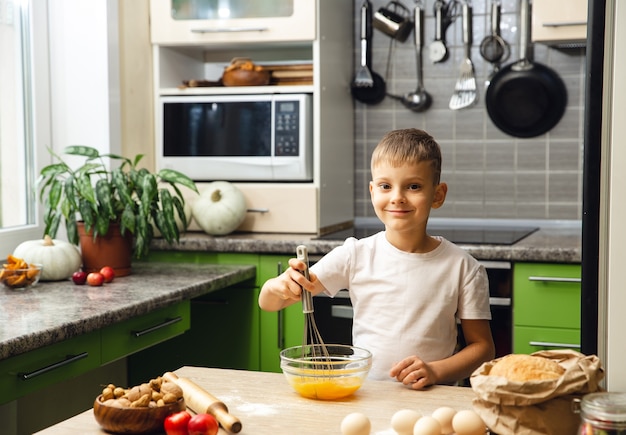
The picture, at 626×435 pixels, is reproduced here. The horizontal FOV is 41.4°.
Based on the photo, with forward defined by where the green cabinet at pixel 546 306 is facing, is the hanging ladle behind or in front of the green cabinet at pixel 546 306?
behind

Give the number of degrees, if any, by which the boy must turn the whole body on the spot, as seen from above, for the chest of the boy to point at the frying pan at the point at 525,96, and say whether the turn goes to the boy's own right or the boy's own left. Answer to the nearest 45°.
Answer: approximately 180°

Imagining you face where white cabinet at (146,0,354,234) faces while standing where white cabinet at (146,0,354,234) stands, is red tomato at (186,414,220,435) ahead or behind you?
ahead

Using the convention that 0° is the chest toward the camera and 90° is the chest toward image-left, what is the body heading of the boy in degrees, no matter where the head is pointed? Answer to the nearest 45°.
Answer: approximately 0°

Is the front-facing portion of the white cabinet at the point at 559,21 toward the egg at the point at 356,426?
yes

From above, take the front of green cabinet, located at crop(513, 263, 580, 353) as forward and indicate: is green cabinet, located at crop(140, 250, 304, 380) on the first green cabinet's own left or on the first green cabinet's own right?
on the first green cabinet's own right

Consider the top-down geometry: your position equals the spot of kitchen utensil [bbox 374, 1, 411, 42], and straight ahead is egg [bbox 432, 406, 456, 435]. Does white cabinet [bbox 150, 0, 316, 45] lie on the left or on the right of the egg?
right
